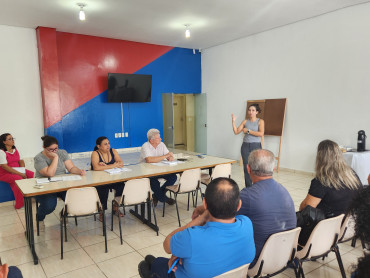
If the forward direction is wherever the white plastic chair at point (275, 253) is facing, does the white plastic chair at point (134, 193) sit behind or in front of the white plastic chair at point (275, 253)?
in front

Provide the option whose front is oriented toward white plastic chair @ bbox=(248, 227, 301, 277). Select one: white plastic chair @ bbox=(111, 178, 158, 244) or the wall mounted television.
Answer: the wall mounted television

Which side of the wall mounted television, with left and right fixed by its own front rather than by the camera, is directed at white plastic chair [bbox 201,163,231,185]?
front

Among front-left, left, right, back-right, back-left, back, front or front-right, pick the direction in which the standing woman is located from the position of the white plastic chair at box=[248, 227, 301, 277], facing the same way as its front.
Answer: front-right

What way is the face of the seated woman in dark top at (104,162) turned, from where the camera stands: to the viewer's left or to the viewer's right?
to the viewer's right

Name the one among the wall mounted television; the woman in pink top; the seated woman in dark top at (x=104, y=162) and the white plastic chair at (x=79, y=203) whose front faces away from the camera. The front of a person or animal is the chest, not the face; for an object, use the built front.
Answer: the white plastic chair

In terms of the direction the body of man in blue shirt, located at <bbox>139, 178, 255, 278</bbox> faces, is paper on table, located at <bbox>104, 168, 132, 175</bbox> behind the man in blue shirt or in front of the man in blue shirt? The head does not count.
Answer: in front

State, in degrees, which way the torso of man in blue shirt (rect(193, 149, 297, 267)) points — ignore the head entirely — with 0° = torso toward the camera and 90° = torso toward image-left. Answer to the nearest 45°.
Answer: approximately 135°

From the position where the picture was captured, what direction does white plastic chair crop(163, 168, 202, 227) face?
facing away from the viewer and to the left of the viewer

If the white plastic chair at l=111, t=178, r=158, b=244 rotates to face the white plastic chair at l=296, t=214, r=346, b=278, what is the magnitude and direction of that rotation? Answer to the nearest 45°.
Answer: approximately 180°

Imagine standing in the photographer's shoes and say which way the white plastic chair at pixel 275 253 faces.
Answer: facing away from the viewer and to the left of the viewer

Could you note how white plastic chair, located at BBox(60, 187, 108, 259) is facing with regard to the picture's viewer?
facing away from the viewer

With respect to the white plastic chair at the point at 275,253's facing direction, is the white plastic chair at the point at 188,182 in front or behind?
in front
